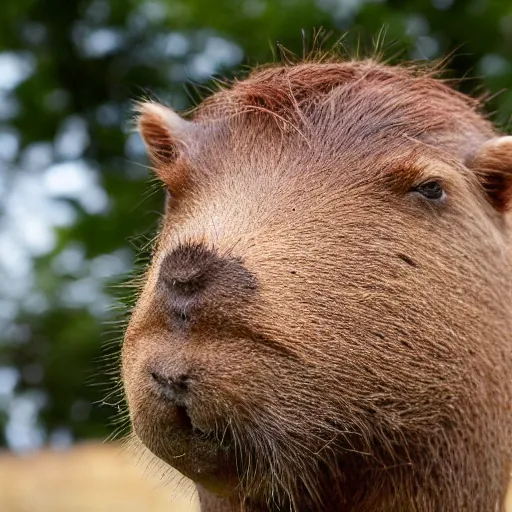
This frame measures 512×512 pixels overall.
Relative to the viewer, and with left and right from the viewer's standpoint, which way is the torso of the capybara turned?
facing the viewer and to the left of the viewer
